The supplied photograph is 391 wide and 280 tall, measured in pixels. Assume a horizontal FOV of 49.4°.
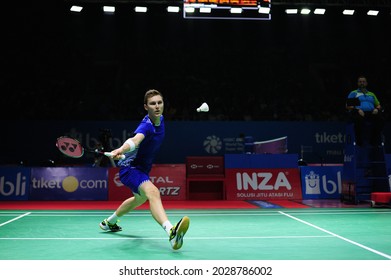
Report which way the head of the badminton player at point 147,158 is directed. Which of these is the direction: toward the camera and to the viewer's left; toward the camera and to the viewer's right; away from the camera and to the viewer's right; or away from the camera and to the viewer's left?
toward the camera and to the viewer's right

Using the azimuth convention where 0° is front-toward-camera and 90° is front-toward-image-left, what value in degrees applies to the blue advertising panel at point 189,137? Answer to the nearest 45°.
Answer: approximately 0°

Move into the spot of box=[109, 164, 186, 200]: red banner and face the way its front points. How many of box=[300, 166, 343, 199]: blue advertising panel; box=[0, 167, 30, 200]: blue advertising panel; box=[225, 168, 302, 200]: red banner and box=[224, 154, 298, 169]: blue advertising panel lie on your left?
3

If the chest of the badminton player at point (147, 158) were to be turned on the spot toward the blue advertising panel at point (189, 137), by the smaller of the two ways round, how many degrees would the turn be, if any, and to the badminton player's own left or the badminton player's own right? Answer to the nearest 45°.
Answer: approximately 135° to the badminton player's own left

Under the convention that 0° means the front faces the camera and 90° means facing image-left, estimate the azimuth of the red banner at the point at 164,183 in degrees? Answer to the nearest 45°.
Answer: approximately 0°
